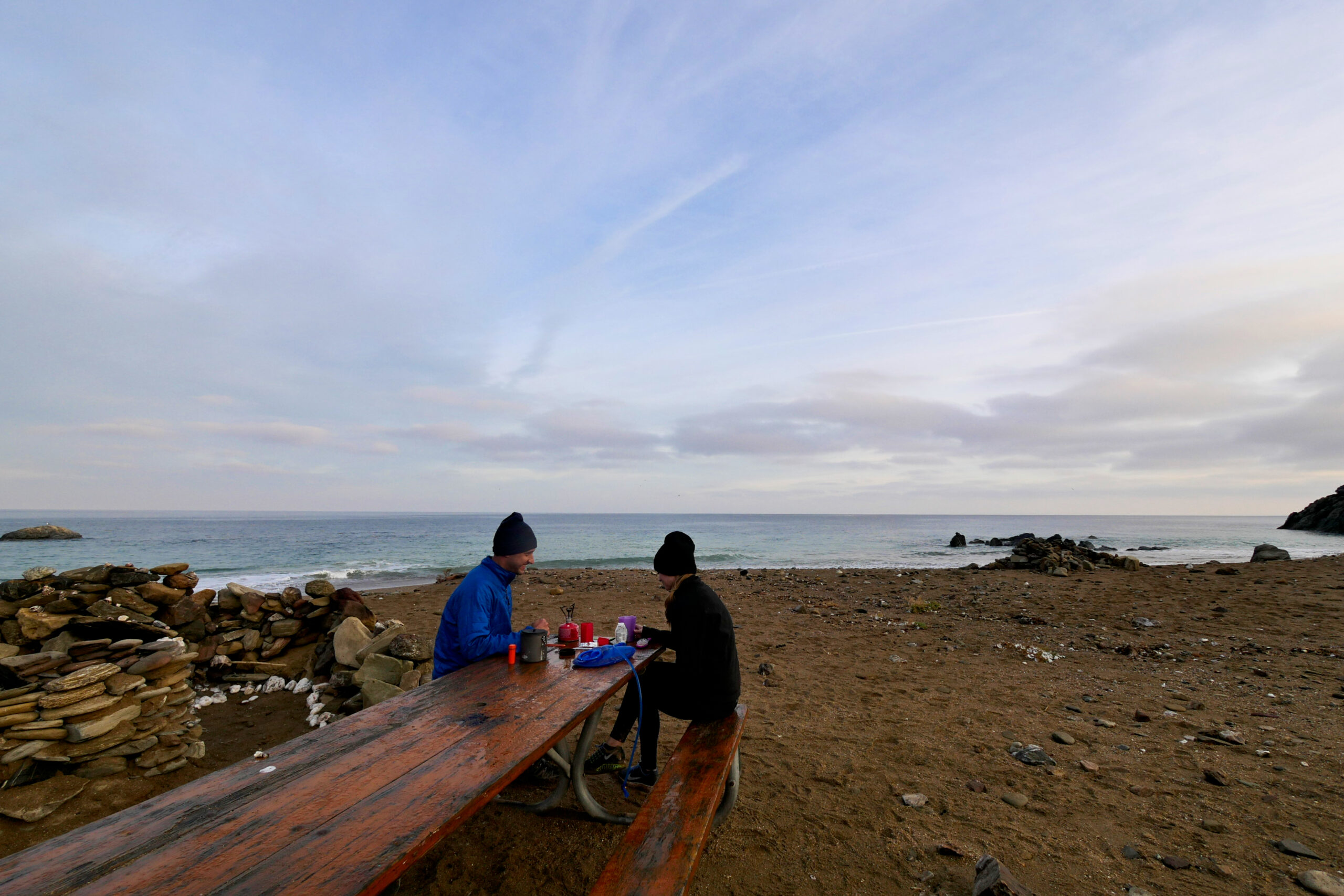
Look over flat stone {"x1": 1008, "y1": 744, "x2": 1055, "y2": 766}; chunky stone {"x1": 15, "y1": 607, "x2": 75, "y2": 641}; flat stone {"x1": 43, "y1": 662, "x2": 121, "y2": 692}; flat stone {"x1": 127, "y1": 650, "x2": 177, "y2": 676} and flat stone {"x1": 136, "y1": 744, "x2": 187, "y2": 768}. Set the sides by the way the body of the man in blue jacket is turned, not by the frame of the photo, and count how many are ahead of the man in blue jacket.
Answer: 1

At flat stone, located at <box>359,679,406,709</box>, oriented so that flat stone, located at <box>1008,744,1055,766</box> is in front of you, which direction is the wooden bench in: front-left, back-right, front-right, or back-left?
front-right

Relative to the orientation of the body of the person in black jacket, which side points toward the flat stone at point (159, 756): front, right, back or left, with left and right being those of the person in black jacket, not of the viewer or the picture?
front

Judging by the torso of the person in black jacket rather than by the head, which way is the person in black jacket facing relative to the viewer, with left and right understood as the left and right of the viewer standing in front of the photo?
facing to the left of the viewer

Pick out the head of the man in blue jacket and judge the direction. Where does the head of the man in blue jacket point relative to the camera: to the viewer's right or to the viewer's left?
to the viewer's right

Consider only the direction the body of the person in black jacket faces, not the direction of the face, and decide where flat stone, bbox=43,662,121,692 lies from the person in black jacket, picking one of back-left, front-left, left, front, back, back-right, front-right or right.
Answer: front

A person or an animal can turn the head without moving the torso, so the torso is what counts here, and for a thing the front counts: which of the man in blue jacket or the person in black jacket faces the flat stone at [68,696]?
the person in black jacket

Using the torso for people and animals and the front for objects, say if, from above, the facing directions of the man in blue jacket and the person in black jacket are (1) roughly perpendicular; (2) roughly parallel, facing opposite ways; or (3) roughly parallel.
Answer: roughly parallel, facing opposite ways

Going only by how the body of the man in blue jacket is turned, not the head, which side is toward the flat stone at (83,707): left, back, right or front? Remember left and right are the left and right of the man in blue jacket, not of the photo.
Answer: back

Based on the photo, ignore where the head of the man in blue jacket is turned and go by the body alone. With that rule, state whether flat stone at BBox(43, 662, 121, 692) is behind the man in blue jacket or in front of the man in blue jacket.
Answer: behind

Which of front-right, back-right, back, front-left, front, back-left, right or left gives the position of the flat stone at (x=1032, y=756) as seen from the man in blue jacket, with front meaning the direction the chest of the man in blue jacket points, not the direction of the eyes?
front

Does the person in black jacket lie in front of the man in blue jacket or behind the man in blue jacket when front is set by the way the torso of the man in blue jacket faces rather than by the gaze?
in front

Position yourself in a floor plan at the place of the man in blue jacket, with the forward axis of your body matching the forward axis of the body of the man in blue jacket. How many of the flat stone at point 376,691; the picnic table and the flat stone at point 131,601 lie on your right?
1

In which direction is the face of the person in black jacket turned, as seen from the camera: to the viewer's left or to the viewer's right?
to the viewer's left

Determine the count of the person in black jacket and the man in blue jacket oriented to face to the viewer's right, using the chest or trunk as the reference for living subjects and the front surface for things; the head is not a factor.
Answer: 1

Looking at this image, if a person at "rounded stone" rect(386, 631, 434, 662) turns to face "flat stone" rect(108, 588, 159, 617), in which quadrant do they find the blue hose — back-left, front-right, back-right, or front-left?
back-left

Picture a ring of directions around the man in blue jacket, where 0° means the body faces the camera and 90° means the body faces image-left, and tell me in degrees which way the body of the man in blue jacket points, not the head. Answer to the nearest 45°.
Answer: approximately 270°

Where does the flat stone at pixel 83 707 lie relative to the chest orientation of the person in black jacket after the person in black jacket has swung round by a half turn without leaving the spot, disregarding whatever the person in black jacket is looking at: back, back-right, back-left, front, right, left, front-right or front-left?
back
